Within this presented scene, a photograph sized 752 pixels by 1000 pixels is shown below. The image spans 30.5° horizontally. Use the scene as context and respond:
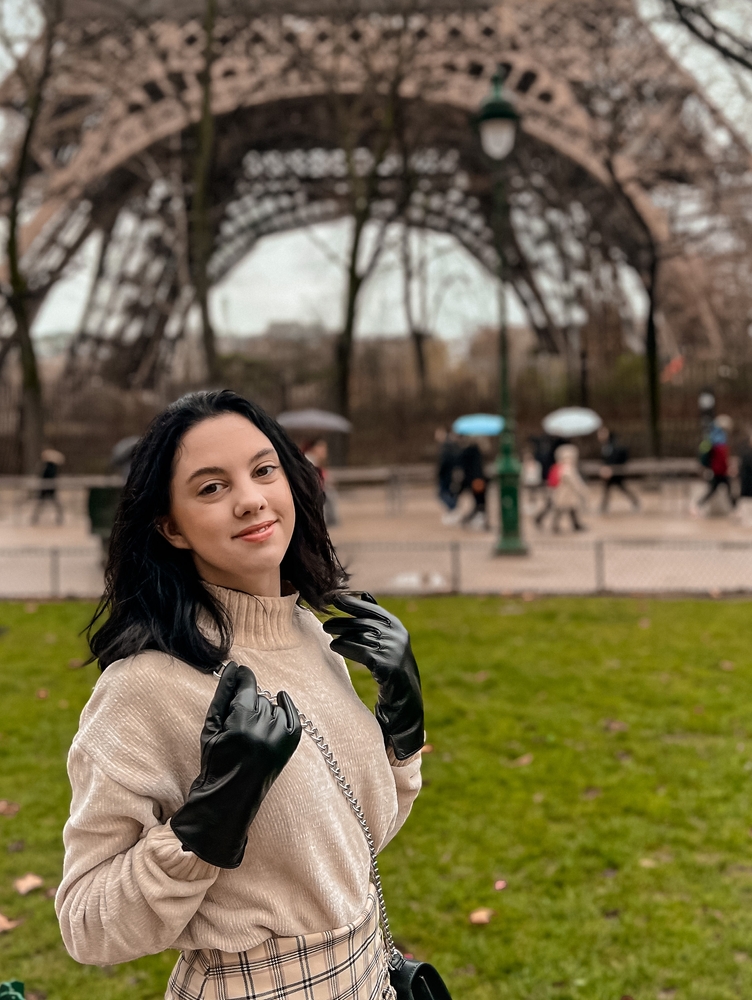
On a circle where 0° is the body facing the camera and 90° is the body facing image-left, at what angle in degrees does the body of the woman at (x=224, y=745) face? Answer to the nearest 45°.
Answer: approximately 315°

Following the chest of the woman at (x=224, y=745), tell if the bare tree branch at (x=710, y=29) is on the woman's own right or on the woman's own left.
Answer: on the woman's own left

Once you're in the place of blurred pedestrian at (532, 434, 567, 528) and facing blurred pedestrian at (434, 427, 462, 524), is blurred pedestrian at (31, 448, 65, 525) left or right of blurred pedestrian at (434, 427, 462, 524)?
right
